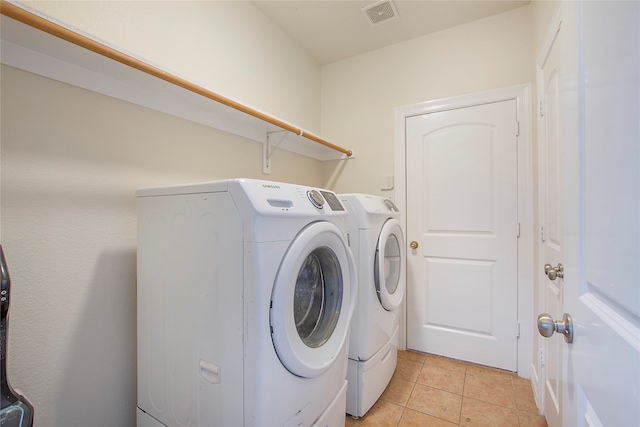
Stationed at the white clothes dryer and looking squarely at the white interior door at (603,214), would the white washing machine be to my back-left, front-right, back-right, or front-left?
front-right

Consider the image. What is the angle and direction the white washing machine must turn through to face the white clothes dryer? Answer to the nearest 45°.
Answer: approximately 90° to its left

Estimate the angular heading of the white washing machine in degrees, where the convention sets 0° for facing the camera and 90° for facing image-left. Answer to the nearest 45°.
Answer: approximately 315°

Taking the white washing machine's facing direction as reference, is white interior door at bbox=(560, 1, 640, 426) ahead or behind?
ahead

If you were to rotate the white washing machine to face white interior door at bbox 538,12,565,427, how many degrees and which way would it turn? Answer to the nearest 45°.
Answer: approximately 45° to its left

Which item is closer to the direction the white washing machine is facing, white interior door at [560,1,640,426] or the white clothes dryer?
the white interior door

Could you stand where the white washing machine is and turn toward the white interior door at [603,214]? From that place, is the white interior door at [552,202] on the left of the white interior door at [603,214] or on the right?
left
